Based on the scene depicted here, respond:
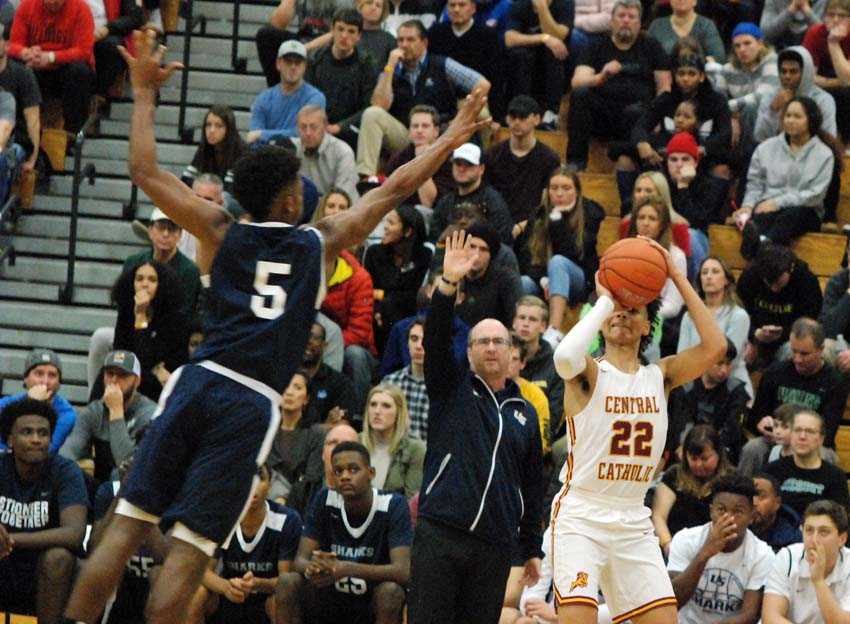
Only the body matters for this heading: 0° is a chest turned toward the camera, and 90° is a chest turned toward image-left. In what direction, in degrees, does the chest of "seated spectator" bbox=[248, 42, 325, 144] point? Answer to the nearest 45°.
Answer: approximately 0°

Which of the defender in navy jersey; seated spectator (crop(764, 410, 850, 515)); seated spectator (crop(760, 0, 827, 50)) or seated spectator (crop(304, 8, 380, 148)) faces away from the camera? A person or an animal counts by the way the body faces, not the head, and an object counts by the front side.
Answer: the defender in navy jersey

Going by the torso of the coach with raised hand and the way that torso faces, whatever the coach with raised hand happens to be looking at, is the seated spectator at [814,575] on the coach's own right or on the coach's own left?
on the coach's own left

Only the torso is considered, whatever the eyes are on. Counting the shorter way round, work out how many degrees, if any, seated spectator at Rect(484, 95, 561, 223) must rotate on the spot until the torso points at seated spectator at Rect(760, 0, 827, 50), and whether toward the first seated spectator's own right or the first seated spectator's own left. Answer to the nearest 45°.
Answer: approximately 135° to the first seated spectator's own left

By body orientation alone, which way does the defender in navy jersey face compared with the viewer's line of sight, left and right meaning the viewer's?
facing away from the viewer

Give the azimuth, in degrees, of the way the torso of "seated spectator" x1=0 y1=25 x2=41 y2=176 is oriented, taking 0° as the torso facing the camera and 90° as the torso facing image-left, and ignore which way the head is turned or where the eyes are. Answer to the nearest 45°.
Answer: approximately 45°

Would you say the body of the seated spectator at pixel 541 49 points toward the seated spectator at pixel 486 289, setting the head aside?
yes

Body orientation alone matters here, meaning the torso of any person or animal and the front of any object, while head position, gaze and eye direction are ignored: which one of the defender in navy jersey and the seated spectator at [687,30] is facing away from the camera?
the defender in navy jersey

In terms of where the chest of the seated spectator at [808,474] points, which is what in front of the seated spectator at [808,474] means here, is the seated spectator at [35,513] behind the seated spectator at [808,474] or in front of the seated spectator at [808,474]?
in front
